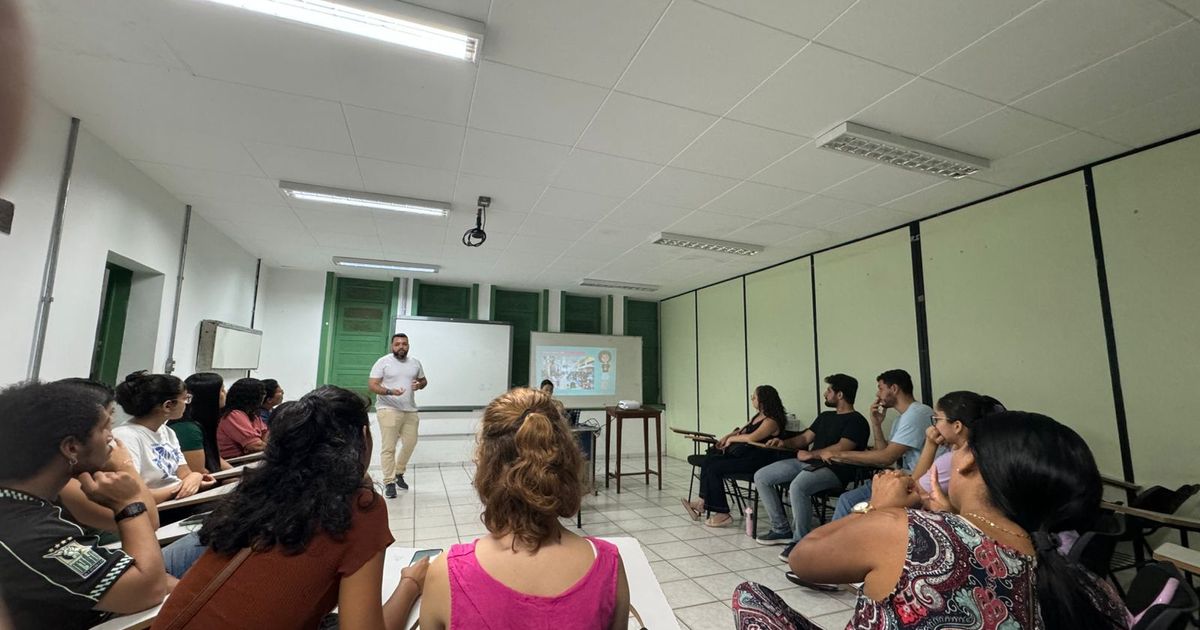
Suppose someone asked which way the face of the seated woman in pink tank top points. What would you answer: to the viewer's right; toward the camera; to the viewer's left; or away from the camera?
away from the camera

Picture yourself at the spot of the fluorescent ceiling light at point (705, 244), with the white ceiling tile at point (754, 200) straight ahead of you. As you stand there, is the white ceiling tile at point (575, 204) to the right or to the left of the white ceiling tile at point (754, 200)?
right

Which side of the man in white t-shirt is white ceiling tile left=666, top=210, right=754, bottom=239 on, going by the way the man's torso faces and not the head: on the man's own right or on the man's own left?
on the man's own left

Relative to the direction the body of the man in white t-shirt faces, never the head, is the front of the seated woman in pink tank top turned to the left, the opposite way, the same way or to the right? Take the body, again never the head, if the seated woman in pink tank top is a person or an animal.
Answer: the opposite way

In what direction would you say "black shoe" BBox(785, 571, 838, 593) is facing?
to the viewer's left

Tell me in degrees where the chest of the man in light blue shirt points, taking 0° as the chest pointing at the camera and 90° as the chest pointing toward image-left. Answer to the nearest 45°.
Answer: approximately 90°
